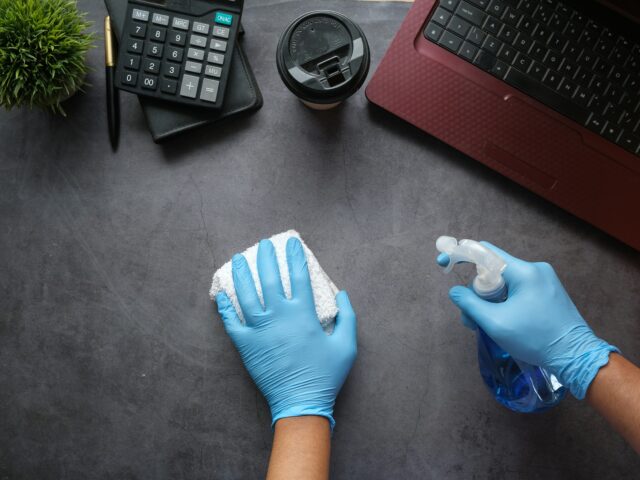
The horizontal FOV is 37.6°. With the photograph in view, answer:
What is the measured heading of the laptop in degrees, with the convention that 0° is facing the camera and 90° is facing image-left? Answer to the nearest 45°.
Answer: approximately 45°

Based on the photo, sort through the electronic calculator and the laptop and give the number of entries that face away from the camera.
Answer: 0

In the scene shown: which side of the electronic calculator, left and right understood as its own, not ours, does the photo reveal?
front
